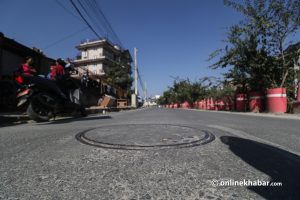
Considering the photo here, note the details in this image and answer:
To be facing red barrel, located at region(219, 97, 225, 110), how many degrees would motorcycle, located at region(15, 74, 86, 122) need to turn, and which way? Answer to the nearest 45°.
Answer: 0° — it already faces it

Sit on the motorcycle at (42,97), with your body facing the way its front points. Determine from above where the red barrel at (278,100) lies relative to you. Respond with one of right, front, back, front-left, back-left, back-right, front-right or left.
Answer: front-right

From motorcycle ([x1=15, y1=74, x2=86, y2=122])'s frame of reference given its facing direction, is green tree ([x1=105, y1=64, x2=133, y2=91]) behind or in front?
in front

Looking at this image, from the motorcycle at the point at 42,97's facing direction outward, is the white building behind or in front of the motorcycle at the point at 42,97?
in front
